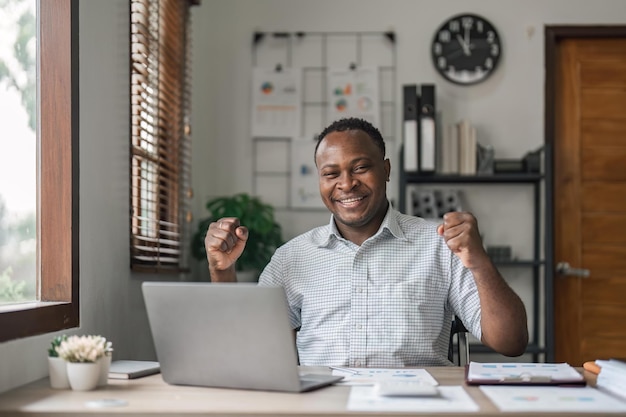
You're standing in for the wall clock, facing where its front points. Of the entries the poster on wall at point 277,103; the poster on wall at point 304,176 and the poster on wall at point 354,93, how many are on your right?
3

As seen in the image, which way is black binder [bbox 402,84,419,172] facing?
toward the camera

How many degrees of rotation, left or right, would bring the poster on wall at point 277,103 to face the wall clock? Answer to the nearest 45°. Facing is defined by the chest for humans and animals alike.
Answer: approximately 90° to its left

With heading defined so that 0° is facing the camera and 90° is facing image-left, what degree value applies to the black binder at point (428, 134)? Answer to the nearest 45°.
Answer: approximately 0°

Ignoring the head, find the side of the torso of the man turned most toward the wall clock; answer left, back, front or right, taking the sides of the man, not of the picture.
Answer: back

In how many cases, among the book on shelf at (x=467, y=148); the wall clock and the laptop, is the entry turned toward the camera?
2

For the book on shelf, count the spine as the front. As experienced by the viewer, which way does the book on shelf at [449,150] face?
facing the viewer

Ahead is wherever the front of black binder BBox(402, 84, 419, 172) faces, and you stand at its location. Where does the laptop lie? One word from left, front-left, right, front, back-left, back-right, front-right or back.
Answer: front

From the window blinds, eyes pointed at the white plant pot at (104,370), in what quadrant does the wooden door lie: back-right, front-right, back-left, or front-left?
back-left

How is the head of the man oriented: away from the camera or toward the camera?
toward the camera

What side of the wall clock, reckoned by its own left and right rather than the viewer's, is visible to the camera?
front
